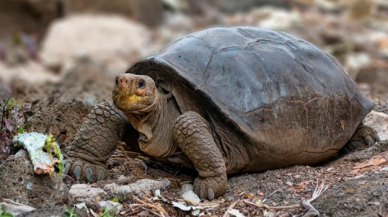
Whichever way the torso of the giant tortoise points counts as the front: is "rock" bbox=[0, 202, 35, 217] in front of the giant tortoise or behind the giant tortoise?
in front

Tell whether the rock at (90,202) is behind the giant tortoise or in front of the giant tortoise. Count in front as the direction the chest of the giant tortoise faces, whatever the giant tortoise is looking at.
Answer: in front

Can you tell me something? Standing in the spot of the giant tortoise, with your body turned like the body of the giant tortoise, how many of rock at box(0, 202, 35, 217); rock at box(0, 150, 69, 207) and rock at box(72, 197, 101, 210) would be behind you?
0

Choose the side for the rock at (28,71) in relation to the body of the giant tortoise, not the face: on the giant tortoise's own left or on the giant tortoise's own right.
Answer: on the giant tortoise's own right

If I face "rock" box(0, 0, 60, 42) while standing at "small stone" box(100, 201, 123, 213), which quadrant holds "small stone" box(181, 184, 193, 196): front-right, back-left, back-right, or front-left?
front-right

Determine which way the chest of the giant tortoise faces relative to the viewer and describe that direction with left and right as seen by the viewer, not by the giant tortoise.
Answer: facing the viewer and to the left of the viewer

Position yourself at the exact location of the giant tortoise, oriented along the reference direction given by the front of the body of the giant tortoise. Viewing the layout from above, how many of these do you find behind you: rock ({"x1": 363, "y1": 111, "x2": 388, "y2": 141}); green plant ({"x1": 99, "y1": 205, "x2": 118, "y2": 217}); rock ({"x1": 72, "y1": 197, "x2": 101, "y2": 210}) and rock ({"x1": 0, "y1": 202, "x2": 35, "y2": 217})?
1

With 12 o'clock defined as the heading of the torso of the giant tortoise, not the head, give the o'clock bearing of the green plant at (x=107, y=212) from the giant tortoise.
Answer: The green plant is roughly at 12 o'clock from the giant tortoise.

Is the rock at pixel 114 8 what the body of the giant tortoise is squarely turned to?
no

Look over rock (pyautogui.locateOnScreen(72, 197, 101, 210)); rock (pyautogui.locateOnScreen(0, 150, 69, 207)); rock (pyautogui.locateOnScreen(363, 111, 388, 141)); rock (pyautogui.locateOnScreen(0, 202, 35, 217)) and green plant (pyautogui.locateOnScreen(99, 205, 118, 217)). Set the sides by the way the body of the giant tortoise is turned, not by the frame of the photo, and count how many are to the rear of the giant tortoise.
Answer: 1

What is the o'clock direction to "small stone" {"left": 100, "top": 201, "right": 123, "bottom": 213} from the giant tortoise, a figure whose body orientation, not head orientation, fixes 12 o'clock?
The small stone is roughly at 12 o'clock from the giant tortoise.

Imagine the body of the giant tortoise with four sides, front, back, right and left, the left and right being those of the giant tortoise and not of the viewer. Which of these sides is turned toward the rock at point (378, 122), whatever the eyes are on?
back

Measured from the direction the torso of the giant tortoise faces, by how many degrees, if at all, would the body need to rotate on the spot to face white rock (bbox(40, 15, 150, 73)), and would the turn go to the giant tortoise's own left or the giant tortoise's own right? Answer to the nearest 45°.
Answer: approximately 135° to the giant tortoise's own right

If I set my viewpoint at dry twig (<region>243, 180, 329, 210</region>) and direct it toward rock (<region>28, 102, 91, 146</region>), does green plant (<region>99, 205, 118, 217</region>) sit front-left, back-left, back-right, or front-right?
front-left

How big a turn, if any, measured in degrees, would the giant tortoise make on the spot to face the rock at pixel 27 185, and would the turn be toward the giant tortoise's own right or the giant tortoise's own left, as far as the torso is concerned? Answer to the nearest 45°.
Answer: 0° — it already faces it
